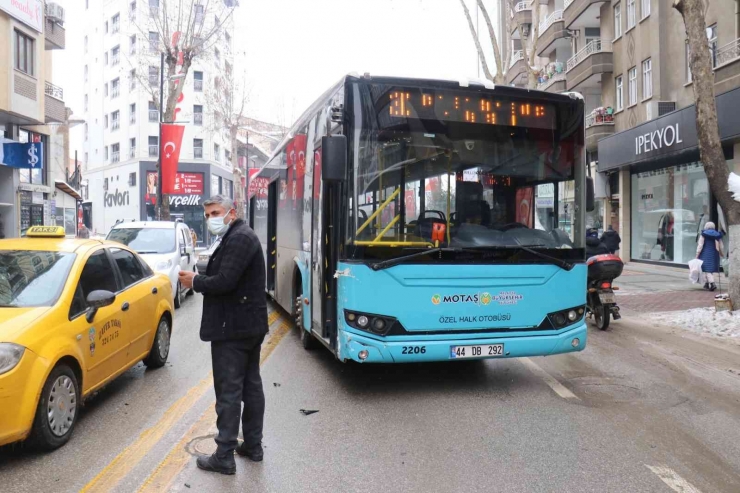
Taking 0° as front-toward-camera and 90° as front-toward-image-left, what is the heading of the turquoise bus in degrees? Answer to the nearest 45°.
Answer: approximately 0°

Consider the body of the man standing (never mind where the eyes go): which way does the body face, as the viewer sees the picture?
to the viewer's left

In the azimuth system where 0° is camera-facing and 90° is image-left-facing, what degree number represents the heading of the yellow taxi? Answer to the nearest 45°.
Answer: approximately 45°

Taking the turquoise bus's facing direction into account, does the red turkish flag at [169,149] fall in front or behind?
behind
